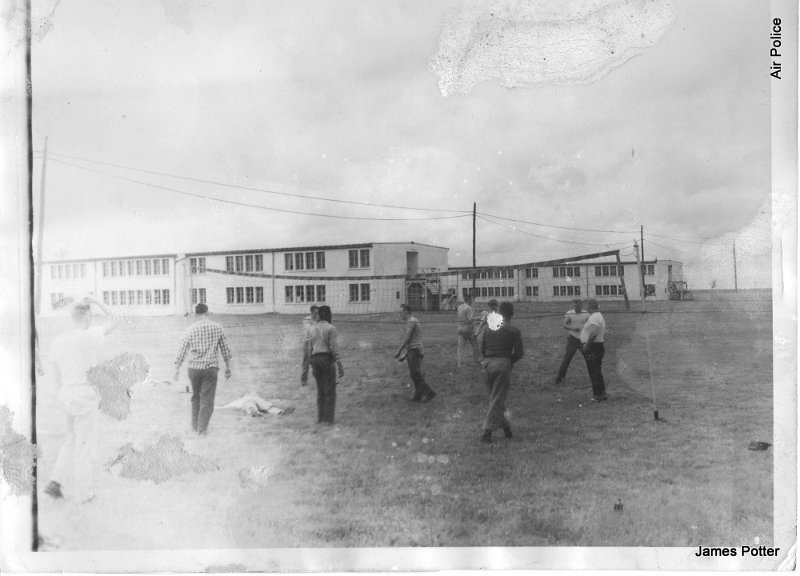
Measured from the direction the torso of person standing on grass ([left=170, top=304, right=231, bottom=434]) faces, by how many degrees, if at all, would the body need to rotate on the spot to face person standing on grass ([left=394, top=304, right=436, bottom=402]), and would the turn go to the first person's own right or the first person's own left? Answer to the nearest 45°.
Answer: approximately 90° to the first person's own right

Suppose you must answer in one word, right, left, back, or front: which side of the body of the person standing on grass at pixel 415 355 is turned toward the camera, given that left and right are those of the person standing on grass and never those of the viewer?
left

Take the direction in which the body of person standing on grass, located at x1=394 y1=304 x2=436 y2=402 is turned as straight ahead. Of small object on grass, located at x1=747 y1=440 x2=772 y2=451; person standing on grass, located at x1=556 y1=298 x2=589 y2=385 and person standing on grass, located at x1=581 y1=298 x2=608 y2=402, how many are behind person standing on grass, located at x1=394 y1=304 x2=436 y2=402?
3

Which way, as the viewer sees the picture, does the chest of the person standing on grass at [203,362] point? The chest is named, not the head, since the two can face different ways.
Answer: away from the camera

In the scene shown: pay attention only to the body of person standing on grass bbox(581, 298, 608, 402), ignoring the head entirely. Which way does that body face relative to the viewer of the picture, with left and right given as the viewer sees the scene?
facing to the left of the viewer

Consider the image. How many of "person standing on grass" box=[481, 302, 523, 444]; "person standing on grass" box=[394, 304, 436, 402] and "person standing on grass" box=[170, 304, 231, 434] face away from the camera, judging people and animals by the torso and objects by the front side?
2

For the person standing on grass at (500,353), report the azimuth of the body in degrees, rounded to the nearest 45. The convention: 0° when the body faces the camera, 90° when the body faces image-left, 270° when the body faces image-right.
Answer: approximately 180°

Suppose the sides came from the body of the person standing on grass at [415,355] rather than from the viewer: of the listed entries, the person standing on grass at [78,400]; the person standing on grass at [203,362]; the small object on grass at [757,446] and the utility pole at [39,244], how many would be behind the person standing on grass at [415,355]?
1

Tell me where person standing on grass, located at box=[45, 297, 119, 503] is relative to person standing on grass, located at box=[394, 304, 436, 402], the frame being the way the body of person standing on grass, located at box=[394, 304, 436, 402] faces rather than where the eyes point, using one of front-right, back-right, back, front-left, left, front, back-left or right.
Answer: front
